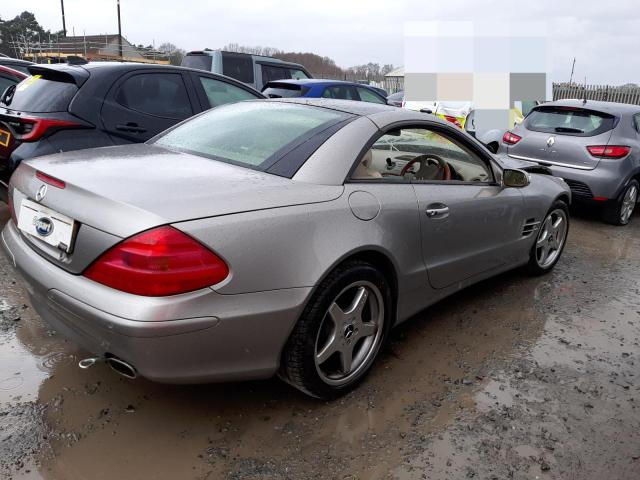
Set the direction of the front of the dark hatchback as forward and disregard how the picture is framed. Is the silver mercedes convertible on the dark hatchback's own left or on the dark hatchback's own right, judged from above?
on the dark hatchback's own right

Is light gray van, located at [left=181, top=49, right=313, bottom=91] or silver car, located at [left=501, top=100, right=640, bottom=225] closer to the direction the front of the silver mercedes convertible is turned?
the silver car

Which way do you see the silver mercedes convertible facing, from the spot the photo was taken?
facing away from the viewer and to the right of the viewer

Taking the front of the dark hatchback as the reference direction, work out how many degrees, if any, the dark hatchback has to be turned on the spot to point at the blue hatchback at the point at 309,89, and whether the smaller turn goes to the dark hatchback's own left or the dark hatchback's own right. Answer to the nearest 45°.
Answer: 0° — it already faces it

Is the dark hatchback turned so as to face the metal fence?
yes

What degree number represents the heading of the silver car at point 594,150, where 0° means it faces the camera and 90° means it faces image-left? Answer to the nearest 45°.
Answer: approximately 225°

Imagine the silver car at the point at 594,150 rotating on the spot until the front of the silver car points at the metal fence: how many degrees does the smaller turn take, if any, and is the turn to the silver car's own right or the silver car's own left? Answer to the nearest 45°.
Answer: approximately 45° to the silver car's own left

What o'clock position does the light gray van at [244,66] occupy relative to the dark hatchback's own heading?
The light gray van is roughly at 11 o'clock from the dark hatchback.

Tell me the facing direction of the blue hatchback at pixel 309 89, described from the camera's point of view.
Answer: facing away from the viewer and to the right of the viewer
